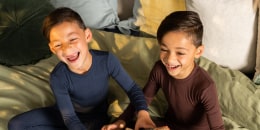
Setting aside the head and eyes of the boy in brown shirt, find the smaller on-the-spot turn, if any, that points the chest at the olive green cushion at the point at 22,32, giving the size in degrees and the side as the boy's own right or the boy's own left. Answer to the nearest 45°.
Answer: approximately 90° to the boy's own right

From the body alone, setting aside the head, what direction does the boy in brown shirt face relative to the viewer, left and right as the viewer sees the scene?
facing the viewer and to the left of the viewer

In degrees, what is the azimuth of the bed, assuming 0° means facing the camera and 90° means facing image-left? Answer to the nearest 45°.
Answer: approximately 0°

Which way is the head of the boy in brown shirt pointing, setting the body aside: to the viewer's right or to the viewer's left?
to the viewer's left

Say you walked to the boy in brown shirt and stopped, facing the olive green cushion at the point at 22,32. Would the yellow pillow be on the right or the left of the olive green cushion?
right
